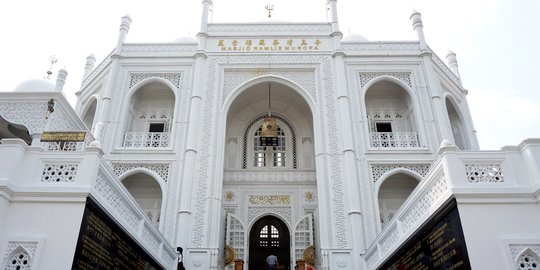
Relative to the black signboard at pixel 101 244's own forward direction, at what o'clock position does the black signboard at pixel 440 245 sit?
the black signboard at pixel 440 245 is roughly at 11 o'clock from the black signboard at pixel 101 244.

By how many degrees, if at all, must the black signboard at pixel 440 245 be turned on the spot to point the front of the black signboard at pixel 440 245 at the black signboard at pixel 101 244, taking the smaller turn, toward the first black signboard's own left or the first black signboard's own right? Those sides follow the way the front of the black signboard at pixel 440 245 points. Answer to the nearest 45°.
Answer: approximately 45° to the first black signboard's own right

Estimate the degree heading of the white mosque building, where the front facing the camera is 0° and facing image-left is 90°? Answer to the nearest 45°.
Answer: approximately 0°

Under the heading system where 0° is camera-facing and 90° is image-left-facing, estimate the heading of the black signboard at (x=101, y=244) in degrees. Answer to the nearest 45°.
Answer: approximately 315°

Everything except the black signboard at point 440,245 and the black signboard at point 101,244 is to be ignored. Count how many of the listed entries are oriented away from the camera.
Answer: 0
